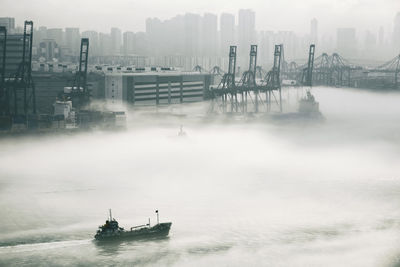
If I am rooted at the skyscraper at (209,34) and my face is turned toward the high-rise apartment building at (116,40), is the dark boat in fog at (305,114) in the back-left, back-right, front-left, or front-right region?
back-left

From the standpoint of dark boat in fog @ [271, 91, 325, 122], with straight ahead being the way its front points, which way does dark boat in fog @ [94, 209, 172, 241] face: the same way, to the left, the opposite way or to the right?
the opposite way

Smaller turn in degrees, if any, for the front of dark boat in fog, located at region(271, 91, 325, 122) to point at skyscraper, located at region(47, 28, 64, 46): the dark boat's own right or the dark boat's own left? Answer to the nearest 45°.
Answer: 0° — it already faces it

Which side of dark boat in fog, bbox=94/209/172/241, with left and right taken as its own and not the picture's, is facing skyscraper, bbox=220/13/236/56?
left

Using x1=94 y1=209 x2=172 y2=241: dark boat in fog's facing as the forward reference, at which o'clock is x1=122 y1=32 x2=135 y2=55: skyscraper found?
The skyscraper is roughly at 9 o'clock from the dark boat in fog.

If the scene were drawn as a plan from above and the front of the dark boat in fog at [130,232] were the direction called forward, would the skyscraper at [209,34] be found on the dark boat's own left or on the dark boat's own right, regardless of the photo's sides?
on the dark boat's own left

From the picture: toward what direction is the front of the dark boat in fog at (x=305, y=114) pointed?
to the viewer's left

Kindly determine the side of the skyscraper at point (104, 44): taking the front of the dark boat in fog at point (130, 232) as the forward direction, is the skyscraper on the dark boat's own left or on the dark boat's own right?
on the dark boat's own left

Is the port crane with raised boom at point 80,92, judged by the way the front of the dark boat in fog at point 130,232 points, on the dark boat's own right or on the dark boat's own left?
on the dark boat's own left

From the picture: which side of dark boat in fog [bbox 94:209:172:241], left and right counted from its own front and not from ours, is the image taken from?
right

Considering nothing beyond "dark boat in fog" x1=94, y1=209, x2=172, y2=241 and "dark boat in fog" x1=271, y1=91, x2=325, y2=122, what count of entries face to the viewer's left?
1
